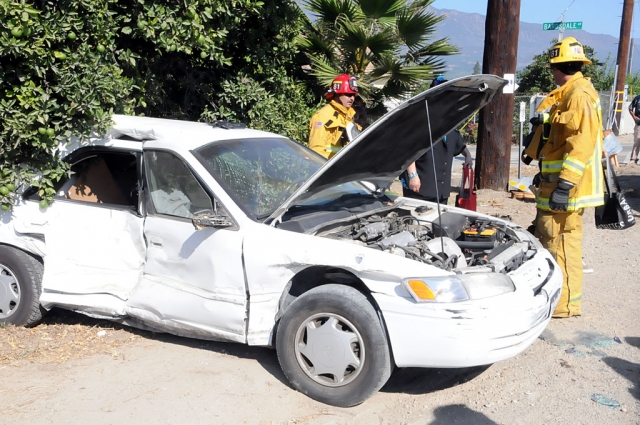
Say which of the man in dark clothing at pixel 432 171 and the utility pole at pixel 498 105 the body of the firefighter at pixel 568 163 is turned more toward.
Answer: the man in dark clothing

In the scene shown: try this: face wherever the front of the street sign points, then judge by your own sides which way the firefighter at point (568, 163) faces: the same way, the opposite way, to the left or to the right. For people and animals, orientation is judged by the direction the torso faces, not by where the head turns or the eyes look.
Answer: to the right

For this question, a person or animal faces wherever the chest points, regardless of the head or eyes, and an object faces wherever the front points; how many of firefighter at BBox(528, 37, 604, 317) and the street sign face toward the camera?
1

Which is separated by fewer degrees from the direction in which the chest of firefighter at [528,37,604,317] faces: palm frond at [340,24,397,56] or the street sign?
the palm frond

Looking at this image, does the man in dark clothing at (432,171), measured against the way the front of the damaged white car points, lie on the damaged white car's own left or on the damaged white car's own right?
on the damaged white car's own left

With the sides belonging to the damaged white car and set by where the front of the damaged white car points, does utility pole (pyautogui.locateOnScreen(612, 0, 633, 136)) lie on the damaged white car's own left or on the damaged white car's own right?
on the damaged white car's own left

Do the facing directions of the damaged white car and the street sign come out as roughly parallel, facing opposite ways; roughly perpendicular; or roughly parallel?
roughly perpendicular

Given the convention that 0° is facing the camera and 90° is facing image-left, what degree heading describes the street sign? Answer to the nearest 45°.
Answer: approximately 0°

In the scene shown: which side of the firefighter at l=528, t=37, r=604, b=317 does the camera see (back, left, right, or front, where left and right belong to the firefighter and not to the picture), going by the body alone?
left

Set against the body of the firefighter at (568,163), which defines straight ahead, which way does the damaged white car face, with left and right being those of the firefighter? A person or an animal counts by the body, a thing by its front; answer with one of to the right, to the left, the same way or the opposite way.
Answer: the opposite way
